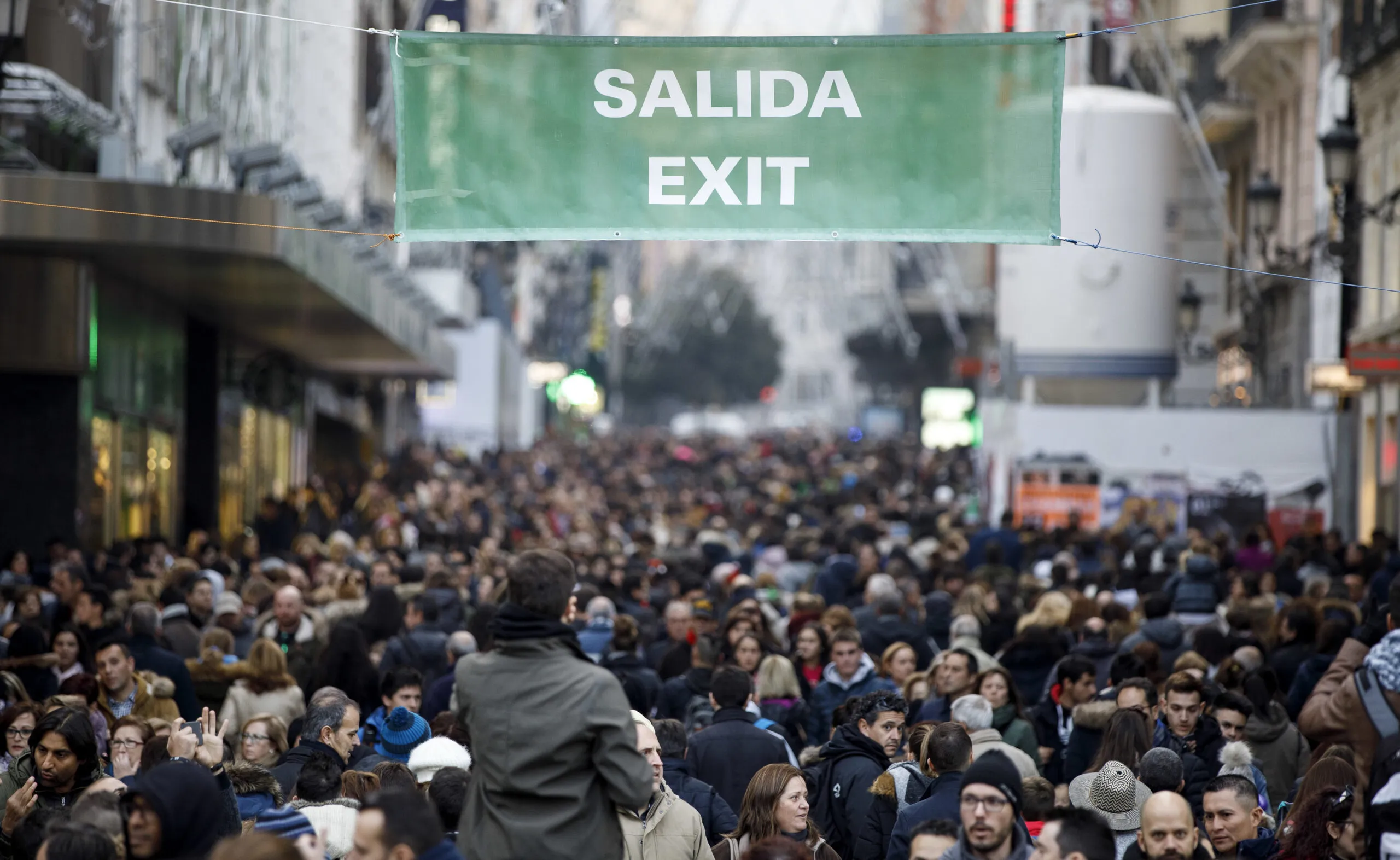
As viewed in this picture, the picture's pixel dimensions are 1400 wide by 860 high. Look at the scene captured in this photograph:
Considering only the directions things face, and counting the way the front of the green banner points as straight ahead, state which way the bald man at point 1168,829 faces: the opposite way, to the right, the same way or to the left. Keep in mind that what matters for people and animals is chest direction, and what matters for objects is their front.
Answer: the same way

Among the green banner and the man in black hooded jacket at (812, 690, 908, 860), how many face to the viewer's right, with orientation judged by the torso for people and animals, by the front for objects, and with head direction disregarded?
1

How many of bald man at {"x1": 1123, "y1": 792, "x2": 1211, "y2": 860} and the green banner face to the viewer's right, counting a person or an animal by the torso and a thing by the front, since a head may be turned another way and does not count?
0

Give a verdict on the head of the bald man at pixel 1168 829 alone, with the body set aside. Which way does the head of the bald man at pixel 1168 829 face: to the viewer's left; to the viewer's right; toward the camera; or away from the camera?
toward the camera

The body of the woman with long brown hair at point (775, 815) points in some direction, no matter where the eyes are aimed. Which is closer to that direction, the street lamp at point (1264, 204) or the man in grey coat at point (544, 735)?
the man in grey coat

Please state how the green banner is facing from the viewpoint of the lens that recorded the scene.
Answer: facing the viewer

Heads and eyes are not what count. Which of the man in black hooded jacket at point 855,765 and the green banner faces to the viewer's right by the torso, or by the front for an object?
the man in black hooded jacket

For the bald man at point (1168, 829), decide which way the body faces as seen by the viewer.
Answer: toward the camera

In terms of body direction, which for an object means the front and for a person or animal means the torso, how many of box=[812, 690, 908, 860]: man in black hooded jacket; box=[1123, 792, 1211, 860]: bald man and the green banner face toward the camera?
2
